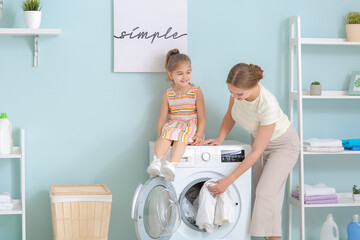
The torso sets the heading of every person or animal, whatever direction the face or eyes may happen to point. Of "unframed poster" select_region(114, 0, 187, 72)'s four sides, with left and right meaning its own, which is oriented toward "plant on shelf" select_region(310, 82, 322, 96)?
left

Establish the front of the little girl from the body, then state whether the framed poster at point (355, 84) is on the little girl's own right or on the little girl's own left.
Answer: on the little girl's own left

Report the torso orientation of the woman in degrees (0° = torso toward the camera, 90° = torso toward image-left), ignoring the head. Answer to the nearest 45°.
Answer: approximately 45°

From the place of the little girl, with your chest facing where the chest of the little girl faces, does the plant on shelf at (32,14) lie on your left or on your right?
on your right

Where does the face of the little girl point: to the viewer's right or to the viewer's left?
to the viewer's right

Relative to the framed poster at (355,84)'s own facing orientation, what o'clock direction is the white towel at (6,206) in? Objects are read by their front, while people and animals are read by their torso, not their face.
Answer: The white towel is roughly at 2 o'clock from the framed poster.
